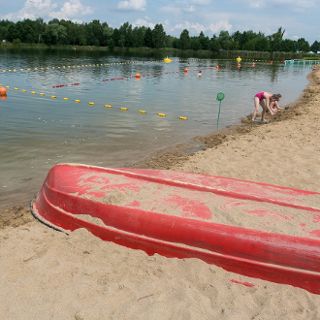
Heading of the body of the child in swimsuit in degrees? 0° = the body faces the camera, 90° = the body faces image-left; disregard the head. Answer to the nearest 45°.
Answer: approximately 270°

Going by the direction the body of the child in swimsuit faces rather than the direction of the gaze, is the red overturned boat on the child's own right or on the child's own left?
on the child's own right
